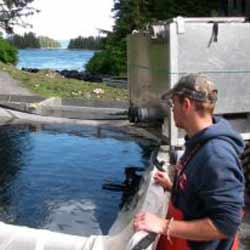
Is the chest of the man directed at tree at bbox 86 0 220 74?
no

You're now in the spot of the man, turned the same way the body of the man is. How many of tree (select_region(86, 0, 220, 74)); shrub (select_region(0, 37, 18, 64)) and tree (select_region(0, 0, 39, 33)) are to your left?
0

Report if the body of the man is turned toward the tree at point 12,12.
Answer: no

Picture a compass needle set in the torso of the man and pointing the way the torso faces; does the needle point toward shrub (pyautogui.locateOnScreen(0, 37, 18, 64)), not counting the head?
no

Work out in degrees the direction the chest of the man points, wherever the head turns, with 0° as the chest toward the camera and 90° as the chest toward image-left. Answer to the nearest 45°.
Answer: approximately 90°
